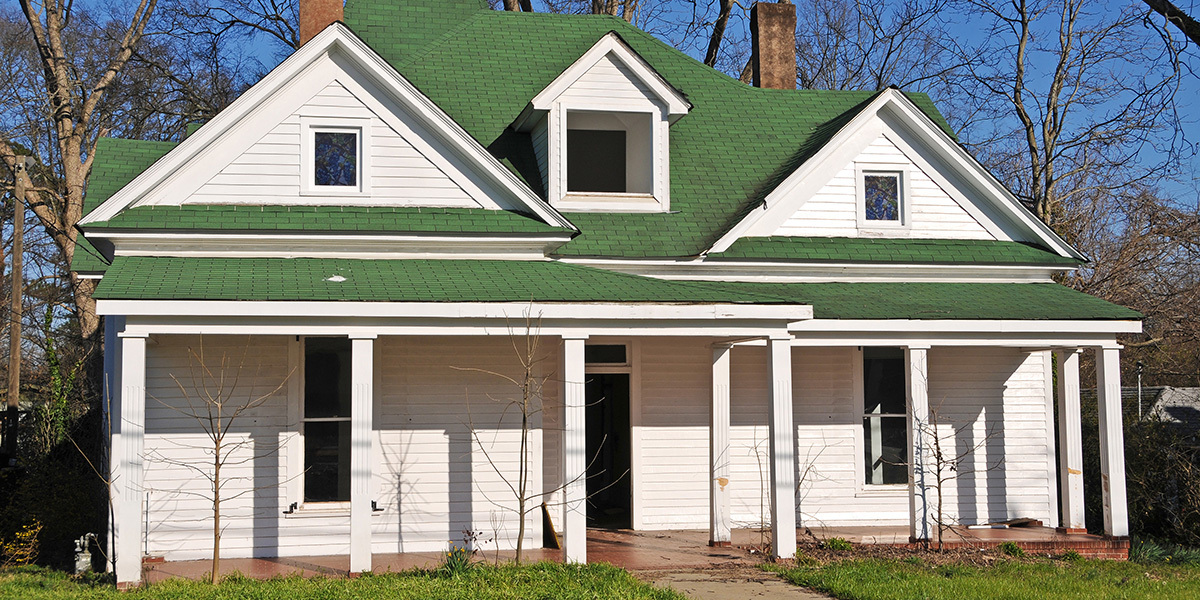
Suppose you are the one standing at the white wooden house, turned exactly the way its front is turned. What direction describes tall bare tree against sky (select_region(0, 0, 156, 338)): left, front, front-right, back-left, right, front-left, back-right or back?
back-right

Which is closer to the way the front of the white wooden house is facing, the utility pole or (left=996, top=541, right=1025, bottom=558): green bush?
the green bush

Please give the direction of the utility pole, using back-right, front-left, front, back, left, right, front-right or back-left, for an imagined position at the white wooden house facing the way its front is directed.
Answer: back-right

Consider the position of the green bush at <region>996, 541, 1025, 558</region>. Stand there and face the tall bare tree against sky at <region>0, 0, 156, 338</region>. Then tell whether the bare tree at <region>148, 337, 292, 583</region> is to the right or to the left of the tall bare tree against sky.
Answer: left

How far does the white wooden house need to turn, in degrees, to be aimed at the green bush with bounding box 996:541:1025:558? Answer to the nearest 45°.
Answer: approximately 90° to its left

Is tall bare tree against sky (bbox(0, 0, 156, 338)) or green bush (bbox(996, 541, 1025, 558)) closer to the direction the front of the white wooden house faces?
the green bush

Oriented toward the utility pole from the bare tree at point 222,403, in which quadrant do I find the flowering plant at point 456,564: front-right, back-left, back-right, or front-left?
back-right

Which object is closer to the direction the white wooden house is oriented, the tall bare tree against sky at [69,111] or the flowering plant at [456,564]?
the flowering plant

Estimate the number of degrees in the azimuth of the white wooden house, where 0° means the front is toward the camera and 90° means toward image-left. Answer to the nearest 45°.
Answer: approximately 0°
